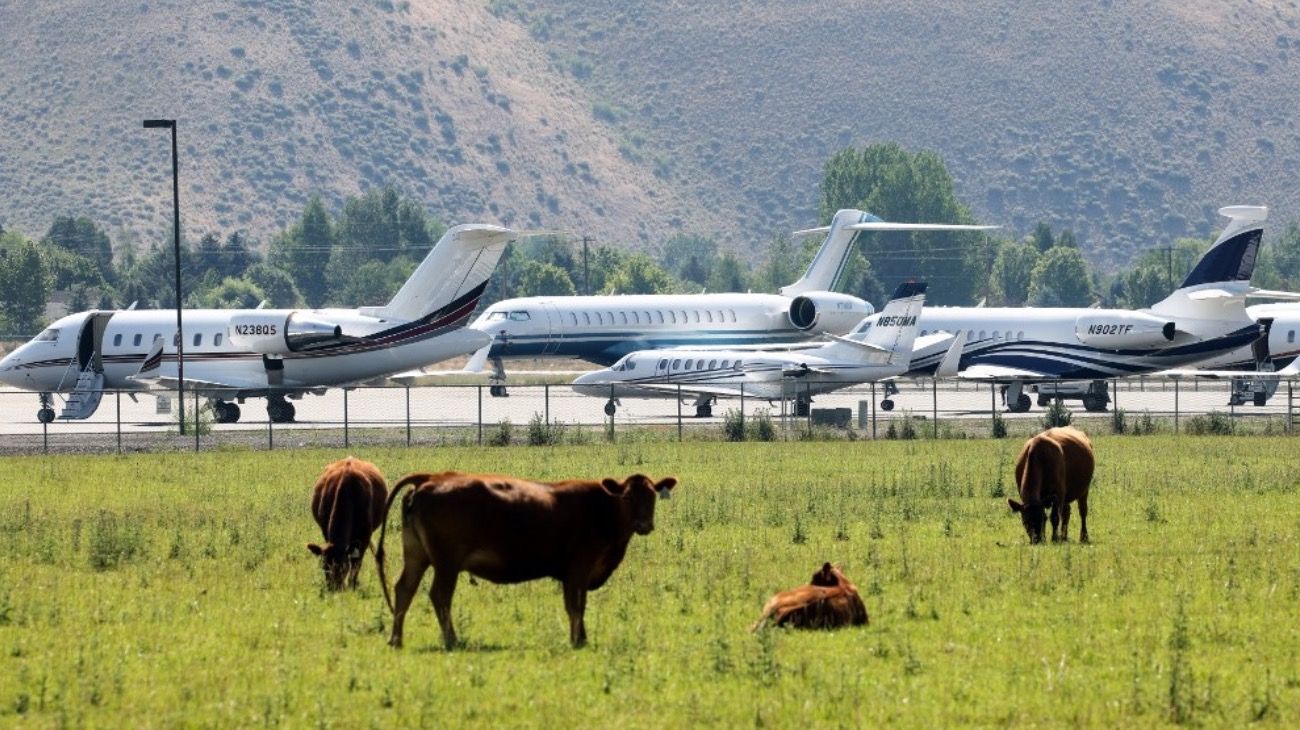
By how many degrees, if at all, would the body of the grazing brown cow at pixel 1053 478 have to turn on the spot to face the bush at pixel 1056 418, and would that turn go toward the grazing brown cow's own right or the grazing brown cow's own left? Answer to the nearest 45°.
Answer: approximately 135° to the grazing brown cow's own right

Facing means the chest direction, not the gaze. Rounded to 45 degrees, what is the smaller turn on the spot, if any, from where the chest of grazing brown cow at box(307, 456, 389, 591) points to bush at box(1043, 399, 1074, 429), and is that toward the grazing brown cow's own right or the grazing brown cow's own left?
approximately 135° to the grazing brown cow's own left

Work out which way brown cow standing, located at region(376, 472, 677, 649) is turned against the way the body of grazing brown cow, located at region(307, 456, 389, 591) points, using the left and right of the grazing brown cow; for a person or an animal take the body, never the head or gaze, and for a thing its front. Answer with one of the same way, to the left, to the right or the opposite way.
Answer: to the left

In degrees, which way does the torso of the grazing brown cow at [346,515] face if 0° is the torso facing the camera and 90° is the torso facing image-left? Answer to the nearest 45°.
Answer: approximately 0°

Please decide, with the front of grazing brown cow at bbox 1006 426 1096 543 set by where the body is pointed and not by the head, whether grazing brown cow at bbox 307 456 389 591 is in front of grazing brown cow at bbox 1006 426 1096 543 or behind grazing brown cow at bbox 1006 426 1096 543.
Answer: in front

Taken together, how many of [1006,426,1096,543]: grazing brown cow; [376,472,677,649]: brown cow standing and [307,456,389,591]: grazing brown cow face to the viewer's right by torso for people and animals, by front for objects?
1

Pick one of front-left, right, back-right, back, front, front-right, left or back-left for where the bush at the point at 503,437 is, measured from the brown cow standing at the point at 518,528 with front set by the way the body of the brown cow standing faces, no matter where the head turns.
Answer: left

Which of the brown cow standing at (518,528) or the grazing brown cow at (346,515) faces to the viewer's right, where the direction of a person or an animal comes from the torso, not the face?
the brown cow standing

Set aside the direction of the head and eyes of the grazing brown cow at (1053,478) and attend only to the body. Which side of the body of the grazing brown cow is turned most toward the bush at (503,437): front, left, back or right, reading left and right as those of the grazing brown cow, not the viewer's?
right

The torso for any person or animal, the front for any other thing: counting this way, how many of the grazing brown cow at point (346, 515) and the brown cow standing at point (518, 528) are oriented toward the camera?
1

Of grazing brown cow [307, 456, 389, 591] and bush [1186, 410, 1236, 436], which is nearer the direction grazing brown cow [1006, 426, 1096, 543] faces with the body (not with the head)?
the grazing brown cow

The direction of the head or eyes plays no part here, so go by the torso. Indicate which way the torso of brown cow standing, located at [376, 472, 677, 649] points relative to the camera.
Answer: to the viewer's right
